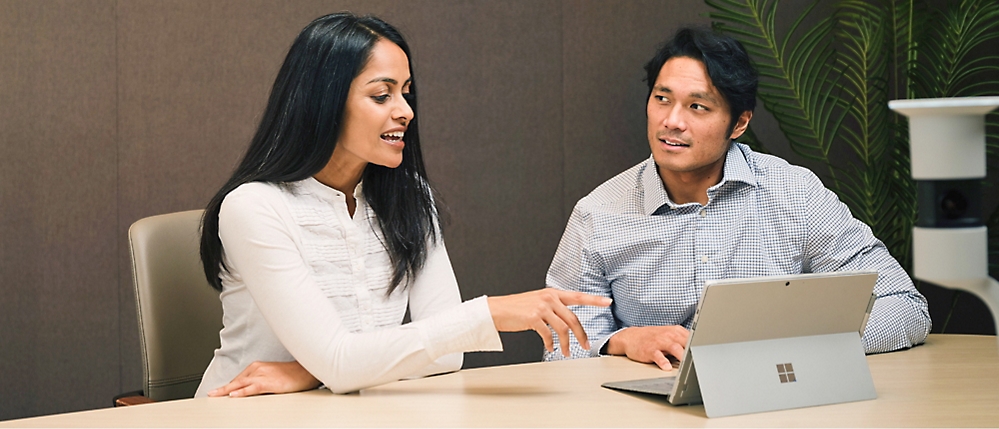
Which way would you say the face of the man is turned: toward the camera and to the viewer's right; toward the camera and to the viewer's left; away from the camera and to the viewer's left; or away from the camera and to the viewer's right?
toward the camera and to the viewer's left

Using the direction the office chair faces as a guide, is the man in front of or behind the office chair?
in front

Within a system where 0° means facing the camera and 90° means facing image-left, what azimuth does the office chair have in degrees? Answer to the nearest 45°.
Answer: approximately 315°

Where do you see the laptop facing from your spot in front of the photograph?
facing away from the viewer and to the left of the viewer

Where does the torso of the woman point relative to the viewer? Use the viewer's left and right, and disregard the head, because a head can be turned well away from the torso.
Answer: facing the viewer and to the right of the viewer

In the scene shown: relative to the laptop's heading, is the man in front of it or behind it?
in front

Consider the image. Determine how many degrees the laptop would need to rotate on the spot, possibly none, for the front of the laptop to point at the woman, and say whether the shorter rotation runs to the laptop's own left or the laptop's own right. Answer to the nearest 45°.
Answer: approximately 45° to the laptop's own left
